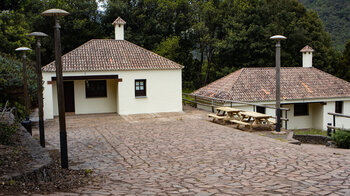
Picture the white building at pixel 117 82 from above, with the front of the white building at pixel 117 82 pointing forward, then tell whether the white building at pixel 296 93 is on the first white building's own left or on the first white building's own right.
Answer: on the first white building's own left

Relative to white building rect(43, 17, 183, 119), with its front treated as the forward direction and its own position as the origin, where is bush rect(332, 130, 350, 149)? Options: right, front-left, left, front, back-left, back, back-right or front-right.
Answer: front-left

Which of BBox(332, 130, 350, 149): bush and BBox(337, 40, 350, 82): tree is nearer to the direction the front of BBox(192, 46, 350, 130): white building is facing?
the bush

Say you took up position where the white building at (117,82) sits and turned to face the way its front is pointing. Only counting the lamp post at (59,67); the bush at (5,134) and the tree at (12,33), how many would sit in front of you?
2

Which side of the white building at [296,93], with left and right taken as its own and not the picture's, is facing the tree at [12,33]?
right

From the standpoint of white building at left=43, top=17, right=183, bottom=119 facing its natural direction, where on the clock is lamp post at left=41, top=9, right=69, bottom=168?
The lamp post is roughly at 12 o'clock from the white building.

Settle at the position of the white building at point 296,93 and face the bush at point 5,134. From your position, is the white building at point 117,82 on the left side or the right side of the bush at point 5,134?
right

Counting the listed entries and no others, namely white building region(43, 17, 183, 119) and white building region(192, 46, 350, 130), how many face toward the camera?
2

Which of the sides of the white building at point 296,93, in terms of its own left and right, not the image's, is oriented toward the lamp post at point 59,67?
front

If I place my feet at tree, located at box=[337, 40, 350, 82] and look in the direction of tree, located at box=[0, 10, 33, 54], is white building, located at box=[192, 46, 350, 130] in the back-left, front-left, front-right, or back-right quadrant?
front-left

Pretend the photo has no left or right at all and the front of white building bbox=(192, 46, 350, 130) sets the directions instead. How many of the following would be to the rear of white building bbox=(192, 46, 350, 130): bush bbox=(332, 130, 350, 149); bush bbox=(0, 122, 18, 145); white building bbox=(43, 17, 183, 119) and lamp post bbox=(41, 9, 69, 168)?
0

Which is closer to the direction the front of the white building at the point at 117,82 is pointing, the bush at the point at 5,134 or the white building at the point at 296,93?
the bush

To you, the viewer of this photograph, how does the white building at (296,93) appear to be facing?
facing the viewer

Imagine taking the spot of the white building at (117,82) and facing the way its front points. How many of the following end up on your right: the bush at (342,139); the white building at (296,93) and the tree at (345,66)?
0

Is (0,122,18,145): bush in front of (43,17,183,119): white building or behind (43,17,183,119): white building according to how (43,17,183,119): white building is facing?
in front

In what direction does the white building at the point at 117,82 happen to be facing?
toward the camera

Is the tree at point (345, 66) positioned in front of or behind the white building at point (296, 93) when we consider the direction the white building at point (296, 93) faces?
behind

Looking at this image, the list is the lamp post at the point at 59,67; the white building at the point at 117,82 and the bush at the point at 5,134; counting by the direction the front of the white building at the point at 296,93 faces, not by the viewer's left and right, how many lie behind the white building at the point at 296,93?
0

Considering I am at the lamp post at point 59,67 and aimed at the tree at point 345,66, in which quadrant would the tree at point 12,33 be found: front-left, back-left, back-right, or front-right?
front-left
